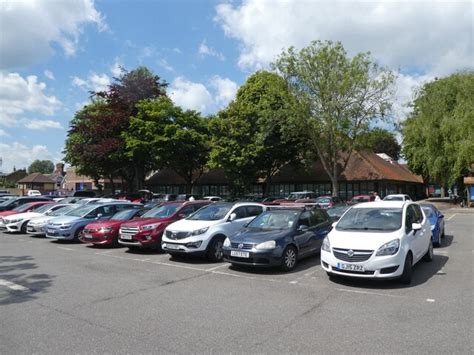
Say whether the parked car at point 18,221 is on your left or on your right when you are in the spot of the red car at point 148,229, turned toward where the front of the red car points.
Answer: on your right

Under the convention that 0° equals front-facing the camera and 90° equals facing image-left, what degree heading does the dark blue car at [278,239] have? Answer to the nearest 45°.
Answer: approximately 45°

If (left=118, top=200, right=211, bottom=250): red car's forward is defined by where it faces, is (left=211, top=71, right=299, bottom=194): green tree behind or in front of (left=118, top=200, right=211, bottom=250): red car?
behind

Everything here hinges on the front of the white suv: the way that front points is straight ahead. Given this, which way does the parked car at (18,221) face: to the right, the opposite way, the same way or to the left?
the same way

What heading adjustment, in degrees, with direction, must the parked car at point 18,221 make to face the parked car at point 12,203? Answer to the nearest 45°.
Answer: approximately 135° to its right

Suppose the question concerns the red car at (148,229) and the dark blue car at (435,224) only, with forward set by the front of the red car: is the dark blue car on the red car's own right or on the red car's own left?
on the red car's own left

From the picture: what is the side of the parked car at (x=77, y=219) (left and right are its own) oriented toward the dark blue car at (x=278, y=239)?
left

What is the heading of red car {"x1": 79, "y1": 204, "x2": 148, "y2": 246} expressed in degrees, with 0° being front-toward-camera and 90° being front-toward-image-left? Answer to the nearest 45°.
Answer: approximately 45°

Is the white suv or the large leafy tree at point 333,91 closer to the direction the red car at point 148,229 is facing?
the white suv

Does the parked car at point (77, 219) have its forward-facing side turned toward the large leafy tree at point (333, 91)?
no

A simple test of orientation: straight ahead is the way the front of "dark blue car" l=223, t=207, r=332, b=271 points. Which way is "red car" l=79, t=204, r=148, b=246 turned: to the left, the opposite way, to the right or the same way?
the same way

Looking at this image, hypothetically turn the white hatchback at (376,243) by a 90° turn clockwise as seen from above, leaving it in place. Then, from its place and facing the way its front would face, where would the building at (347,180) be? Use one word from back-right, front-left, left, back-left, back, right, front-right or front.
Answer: front-right

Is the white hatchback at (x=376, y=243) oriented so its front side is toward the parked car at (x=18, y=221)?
no

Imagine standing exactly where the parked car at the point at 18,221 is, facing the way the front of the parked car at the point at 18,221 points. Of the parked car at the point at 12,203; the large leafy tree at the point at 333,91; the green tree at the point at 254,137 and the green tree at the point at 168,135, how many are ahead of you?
0

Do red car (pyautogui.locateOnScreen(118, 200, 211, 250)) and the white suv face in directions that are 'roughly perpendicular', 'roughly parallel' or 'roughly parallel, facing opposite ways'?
roughly parallel

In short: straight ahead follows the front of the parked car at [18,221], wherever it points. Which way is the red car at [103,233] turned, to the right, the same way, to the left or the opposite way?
the same way

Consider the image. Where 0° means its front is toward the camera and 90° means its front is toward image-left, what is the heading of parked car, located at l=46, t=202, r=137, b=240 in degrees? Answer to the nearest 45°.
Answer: approximately 45°

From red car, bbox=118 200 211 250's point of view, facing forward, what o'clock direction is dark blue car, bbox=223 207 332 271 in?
The dark blue car is roughly at 9 o'clock from the red car.

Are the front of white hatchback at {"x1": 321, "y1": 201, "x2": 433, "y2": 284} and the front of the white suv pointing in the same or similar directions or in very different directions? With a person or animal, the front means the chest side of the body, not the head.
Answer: same or similar directions

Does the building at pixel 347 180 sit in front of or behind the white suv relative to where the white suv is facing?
behind

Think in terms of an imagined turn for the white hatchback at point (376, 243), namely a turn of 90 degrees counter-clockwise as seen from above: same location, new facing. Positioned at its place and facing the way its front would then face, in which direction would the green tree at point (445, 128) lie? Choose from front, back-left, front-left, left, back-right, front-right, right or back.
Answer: back-left

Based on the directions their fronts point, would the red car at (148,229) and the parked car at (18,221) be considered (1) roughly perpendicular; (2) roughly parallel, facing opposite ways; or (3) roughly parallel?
roughly parallel

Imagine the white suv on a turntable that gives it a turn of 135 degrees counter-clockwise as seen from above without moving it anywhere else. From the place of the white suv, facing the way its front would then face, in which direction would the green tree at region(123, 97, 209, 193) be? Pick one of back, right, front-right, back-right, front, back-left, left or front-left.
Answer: left
